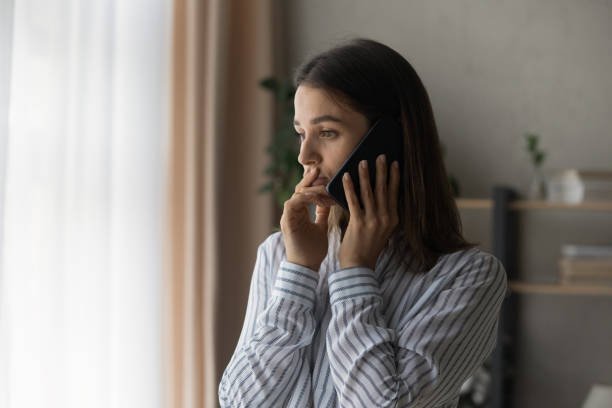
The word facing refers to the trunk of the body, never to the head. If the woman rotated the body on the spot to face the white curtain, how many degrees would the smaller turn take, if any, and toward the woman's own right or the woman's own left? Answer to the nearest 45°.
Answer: approximately 90° to the woman's own right

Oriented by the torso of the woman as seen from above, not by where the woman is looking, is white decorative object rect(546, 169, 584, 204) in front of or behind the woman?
behind

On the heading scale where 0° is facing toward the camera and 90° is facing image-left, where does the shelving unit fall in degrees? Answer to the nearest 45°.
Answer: approximately 0°

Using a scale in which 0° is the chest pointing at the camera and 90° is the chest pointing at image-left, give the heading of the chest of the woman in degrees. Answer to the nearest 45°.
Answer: approximately 45°
